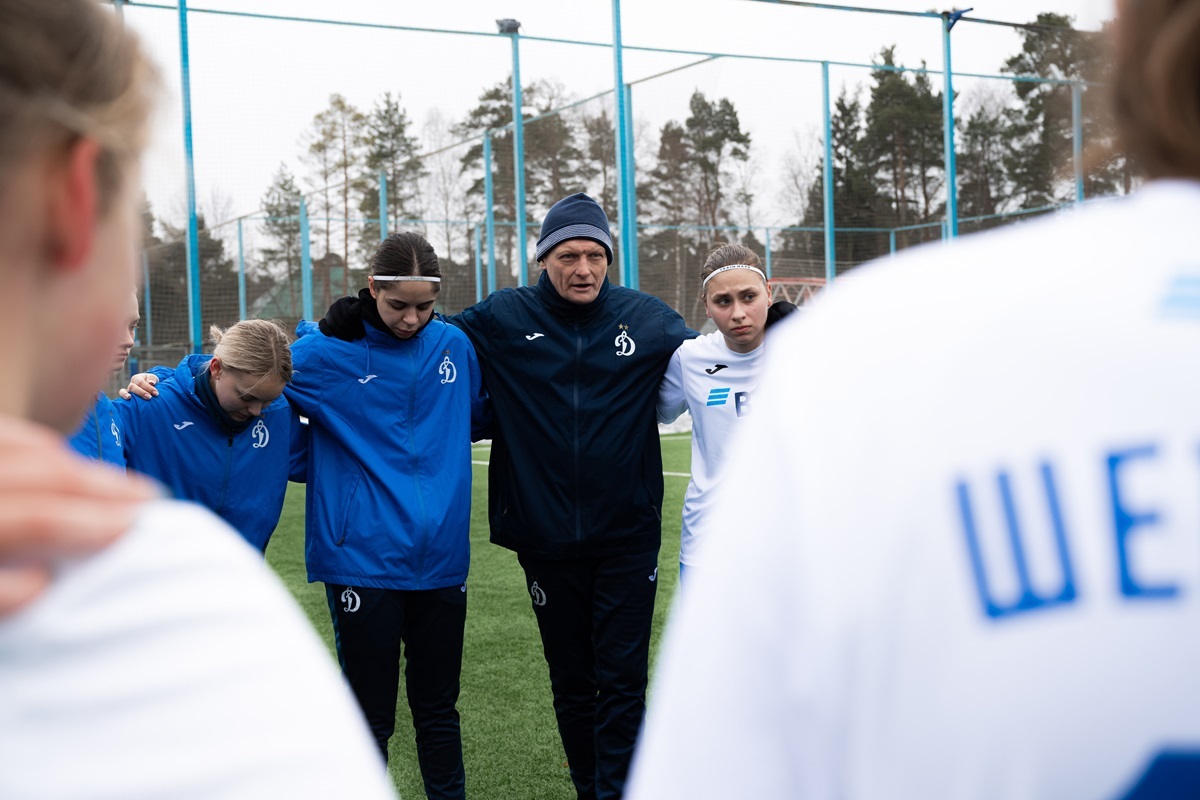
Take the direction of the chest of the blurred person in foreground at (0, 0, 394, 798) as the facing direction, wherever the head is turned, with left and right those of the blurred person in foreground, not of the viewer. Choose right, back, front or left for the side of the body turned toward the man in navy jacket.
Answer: front

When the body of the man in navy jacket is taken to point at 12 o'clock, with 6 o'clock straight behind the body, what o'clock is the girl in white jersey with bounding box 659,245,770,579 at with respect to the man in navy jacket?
The girl in white jersey is roughly at 9 o'clock from the man in navy jacket.

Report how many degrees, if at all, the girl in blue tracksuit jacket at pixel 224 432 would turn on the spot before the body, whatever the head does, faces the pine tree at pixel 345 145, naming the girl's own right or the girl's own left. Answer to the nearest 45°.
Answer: approximately 135° to the girl's own left

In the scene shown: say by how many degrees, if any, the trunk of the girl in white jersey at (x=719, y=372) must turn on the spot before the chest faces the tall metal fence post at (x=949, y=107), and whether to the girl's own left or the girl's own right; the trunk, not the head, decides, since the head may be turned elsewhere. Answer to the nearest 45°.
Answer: approximately 180°

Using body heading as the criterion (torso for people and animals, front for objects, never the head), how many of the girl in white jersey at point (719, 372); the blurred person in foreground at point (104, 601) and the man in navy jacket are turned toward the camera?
2

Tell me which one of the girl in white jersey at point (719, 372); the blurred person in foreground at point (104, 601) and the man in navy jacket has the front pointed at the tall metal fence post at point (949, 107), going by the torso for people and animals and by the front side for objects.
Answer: the blurred person in foreground

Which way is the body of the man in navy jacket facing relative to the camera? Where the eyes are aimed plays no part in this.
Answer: toward the camera

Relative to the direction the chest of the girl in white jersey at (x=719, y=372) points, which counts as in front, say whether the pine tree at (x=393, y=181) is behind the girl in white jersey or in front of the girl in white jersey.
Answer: behind

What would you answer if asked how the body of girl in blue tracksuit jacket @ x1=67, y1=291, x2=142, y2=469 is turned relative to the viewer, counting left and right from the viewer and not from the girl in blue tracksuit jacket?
facing the viewer and to the right of the viewer

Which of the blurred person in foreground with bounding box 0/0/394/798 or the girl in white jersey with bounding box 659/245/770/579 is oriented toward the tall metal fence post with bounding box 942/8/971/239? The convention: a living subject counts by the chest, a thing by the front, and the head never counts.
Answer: the blurred person in foreground

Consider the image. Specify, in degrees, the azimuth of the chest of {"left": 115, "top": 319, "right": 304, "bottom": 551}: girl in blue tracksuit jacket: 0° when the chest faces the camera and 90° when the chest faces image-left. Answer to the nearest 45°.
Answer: approximately 315°

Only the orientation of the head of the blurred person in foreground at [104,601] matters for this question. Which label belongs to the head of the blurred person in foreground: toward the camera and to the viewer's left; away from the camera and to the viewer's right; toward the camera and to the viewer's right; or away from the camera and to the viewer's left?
away from the camera and to the viewer's right

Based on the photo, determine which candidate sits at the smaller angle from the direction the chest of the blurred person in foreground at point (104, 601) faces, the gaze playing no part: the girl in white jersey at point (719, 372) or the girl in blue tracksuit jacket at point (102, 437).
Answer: the girl in white jersey

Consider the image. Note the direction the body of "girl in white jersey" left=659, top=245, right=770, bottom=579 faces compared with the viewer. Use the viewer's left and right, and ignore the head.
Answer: facing the viewer

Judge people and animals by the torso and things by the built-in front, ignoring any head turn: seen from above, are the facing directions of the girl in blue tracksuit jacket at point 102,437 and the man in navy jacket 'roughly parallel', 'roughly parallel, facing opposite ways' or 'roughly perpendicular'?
roughly perpendicular

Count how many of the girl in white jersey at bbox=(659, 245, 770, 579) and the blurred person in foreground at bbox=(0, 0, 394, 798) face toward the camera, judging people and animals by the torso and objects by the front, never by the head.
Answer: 1

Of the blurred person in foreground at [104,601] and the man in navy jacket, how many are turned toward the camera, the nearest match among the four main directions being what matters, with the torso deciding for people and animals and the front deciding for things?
1

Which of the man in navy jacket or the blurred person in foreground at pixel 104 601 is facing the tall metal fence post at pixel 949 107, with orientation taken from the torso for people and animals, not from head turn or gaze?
the blurred person in foreground

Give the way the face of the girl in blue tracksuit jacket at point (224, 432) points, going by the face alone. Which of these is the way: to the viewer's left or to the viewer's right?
to the viewer's right
